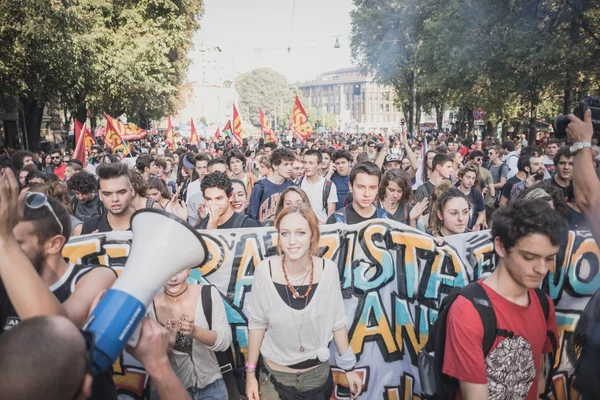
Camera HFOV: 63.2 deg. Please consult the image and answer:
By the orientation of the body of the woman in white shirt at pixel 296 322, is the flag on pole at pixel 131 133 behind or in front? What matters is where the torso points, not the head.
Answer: behind

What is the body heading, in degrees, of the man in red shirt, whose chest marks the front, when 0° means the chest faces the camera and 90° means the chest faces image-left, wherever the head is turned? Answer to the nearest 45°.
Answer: approximately 315°

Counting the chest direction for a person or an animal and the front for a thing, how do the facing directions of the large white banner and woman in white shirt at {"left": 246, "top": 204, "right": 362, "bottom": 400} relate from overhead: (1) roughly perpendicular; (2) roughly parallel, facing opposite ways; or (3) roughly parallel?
roughly parallel

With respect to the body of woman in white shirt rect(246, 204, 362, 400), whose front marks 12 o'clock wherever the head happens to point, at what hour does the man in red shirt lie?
The man in red shirt is roughly at 10 o'clock from the woman in white shirt.

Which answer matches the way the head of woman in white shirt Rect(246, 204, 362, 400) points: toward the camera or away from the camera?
toward the camera

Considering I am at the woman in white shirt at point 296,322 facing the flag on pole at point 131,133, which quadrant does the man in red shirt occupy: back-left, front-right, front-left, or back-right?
back-right

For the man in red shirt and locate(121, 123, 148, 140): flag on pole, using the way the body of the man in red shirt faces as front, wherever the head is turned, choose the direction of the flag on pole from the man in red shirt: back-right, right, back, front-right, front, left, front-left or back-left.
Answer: back

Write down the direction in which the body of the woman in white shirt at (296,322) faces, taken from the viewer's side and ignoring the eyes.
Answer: toward the camera

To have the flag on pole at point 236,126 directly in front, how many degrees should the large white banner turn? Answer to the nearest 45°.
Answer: approximately 180°

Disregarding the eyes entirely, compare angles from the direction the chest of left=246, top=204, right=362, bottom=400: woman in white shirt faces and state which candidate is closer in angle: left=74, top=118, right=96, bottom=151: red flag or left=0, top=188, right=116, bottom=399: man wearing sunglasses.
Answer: the man wearing sunglasses

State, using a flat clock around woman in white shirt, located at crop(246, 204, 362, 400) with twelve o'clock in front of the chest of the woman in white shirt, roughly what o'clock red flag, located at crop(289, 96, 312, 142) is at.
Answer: The red flag is roughly at 6 o'clock from the woman in white shirt.

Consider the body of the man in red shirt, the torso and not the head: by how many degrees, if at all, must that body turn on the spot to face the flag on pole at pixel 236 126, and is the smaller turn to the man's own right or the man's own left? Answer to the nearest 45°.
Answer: approximately 180°

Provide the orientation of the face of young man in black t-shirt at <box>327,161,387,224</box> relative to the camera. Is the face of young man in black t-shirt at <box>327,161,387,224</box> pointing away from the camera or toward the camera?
toward the camera

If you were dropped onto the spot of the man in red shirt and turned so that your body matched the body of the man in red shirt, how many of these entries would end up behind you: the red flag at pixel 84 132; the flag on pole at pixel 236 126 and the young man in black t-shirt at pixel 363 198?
3

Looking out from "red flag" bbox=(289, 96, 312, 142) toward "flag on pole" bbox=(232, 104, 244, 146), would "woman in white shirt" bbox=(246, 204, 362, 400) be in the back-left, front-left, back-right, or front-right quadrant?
back-left

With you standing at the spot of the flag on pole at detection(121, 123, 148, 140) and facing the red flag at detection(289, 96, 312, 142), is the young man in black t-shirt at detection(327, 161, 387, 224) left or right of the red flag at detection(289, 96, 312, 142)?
right

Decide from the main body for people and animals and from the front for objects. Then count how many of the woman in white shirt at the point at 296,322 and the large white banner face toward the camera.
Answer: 2

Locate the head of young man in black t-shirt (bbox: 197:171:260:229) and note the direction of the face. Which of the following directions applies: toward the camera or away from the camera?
toward the camera
